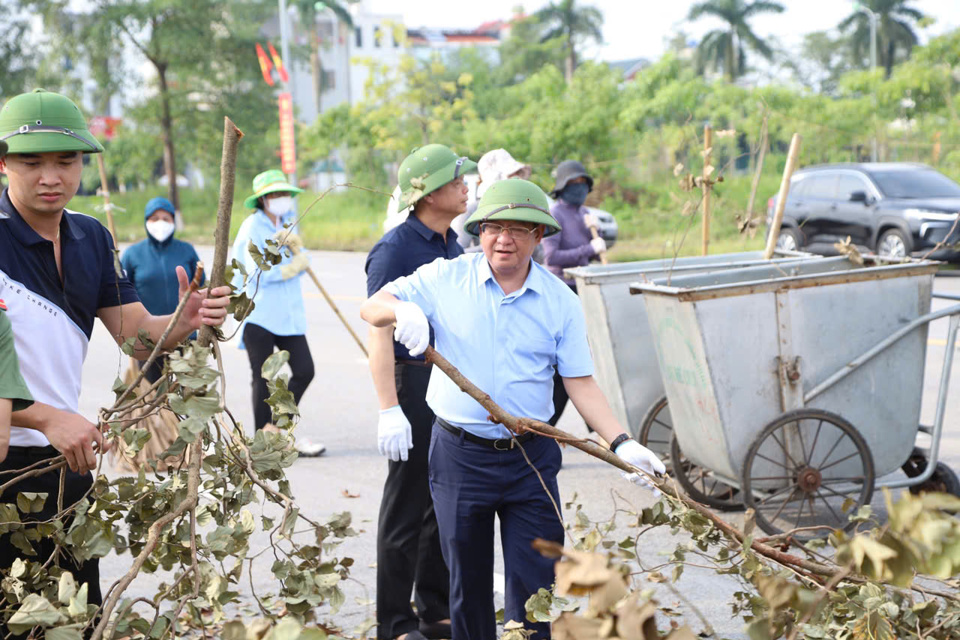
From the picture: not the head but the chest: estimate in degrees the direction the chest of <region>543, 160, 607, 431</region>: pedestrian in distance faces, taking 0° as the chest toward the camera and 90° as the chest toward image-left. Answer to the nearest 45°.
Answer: approximately 315°

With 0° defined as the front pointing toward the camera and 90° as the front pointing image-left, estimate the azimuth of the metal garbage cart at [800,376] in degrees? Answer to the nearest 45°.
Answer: approximately 90°

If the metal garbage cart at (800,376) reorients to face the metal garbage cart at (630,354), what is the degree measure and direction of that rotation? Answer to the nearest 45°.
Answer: approximately 45° to its right

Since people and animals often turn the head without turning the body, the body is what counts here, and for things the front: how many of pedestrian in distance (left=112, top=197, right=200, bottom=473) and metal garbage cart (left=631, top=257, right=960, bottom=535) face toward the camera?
1

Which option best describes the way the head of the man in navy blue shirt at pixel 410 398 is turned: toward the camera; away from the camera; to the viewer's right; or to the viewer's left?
to the viewer's right

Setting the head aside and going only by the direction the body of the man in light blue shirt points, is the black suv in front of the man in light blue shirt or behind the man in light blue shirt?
behind

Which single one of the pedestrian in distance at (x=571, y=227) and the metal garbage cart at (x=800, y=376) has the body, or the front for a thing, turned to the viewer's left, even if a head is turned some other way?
the metal garbage cart

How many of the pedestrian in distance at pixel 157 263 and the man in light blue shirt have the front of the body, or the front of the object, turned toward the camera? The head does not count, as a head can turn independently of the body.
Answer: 2
